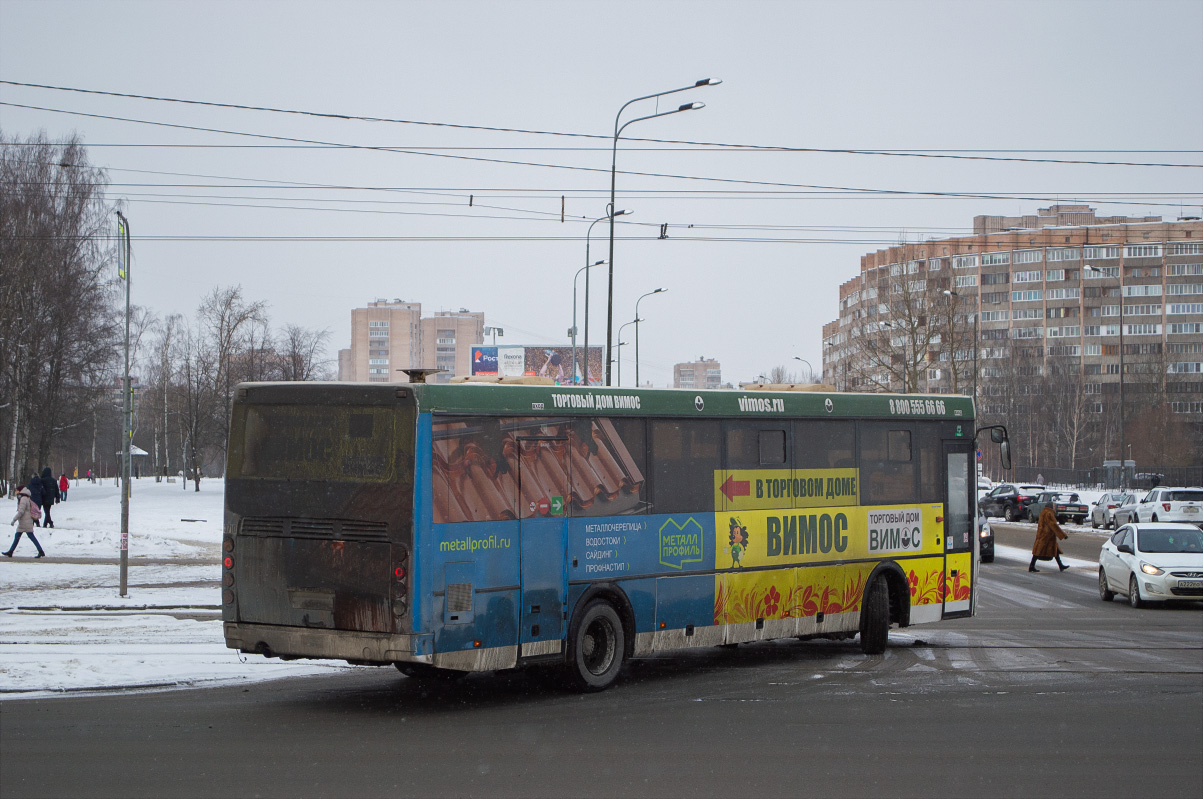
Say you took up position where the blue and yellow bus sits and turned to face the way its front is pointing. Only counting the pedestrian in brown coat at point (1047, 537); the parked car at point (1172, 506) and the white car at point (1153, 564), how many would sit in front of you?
3

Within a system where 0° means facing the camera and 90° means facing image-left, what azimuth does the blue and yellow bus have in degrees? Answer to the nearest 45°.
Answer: approximately 225°

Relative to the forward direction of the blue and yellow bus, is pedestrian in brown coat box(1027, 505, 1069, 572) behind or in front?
in front

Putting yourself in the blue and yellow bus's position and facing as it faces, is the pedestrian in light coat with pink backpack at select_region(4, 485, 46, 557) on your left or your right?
on your left

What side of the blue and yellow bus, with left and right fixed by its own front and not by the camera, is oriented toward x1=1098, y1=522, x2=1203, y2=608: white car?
front

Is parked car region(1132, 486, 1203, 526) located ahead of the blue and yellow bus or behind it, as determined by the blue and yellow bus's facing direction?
ahead

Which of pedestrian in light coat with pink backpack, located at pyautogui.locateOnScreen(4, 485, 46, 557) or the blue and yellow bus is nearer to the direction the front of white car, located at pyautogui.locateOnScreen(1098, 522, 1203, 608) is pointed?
the blue and yellow bus
